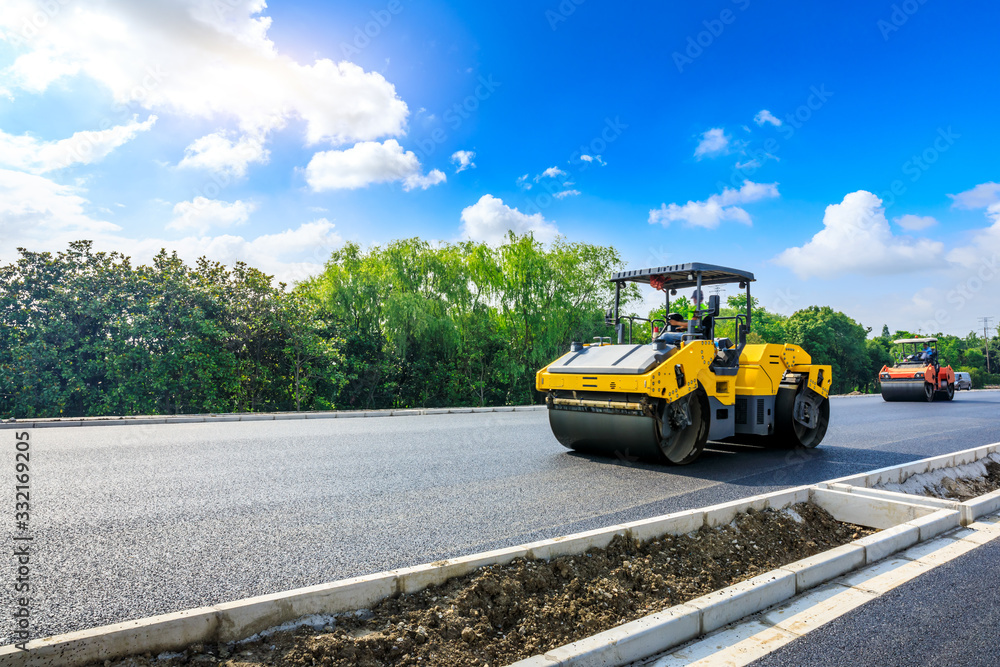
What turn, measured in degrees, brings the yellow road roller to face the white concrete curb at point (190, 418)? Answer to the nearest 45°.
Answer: approximately 45° to its right

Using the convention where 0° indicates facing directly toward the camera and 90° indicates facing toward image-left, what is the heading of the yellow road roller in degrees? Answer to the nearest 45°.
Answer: approximately 45°
